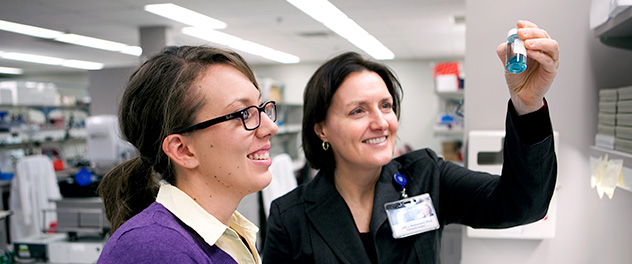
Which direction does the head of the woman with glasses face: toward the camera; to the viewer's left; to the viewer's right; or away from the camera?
to the viewer's right

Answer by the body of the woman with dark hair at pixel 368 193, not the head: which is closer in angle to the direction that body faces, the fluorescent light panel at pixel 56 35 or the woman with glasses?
the woman with glasses

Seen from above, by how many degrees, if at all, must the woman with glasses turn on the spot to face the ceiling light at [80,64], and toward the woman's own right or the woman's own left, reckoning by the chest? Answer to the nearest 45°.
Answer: approximately 90° to the woman's own left

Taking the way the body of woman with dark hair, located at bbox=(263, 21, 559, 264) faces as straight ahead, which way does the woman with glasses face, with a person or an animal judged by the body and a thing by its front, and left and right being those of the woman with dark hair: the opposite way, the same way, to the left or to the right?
to the left

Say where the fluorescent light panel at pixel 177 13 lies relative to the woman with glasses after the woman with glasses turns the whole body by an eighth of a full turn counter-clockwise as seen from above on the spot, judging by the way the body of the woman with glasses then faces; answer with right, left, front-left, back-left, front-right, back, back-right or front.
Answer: front-left

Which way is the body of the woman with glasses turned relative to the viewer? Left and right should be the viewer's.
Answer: facing to the right of the viewer

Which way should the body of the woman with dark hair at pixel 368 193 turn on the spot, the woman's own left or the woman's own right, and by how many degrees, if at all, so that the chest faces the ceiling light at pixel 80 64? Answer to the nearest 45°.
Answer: approximately 135° to the woman's own right

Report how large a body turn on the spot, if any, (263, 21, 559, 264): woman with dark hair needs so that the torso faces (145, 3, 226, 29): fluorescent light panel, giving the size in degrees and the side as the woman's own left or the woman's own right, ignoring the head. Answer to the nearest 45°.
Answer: approximately 135° to the woman's own right

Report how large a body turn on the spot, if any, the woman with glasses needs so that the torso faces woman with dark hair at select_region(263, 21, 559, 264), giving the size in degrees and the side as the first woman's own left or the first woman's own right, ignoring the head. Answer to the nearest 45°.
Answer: approximately 45° to the first woman's own left

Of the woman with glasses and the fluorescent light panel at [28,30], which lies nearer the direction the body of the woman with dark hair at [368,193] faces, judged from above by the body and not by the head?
the woman with glasses

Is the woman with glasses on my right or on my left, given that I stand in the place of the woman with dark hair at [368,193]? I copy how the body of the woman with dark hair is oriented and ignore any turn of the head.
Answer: on my right

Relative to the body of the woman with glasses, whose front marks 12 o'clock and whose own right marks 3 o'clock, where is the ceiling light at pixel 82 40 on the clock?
The ceiling light is roughly at 8 o'clock from the woman with glasses.

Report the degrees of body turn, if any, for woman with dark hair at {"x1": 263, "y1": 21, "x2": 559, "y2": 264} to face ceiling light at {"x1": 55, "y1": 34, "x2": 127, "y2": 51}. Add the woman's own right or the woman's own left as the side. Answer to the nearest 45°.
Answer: approximately 135° to the woman's own right

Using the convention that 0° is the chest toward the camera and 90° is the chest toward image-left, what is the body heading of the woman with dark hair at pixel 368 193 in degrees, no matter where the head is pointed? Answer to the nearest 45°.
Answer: approximately 315°

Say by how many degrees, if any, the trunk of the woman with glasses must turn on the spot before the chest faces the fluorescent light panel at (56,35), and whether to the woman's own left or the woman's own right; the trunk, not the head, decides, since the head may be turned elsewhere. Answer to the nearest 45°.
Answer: approximately 135° to the woman's own left
